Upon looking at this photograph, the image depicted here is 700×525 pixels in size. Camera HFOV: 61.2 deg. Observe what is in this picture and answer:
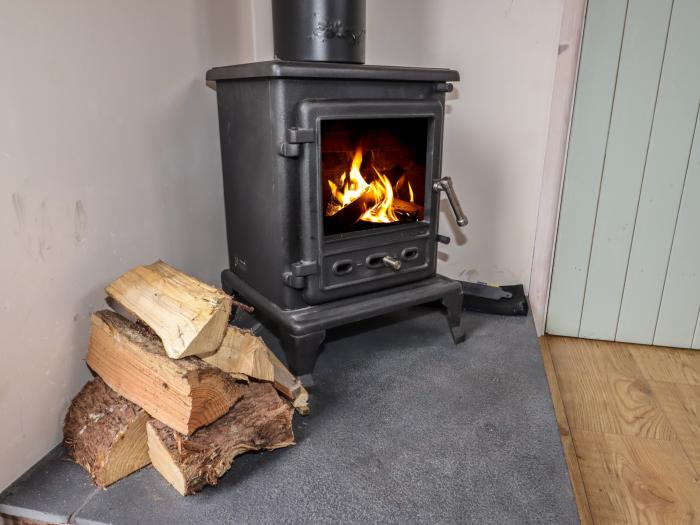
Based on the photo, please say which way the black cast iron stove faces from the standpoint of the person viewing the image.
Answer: facing the viewer and to the right of the viewer

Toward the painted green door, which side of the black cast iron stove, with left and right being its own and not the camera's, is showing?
left

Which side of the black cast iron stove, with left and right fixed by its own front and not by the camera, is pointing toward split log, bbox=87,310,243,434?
right

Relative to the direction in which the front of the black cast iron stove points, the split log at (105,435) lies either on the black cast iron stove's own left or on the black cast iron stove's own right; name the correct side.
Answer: on the black cast iron stove's own right
